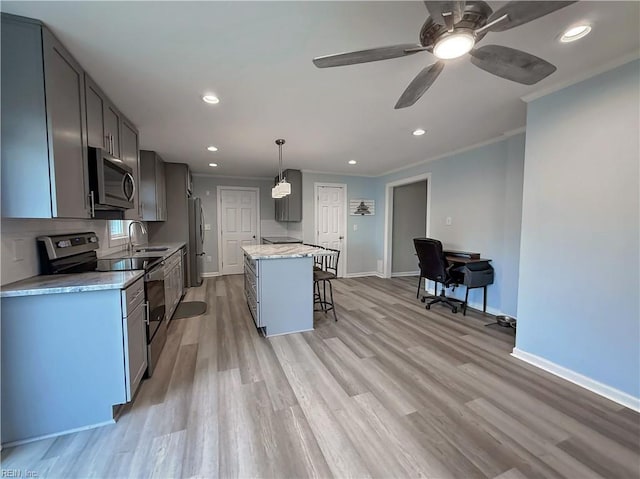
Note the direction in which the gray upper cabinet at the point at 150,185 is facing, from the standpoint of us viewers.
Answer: facing to the right of the viewer

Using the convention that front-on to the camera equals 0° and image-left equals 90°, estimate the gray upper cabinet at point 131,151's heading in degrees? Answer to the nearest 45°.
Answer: approximately 270°

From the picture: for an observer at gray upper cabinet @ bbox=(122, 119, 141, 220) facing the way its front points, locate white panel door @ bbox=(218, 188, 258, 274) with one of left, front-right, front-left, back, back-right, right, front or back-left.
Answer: front-left

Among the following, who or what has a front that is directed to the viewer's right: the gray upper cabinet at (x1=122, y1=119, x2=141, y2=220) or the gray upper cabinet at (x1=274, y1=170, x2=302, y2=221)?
the gray upper cabinet at (x1=122, y1=119, x2=141, y2=220)

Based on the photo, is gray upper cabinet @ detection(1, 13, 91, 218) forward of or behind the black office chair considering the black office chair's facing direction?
behind

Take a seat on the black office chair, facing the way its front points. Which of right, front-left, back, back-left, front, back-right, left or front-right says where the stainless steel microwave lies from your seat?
back

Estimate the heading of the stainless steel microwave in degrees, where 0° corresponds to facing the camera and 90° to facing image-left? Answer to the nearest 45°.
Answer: approximately 315°

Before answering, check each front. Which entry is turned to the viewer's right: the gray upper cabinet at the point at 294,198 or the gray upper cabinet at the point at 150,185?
the gray upper cabinet at the point at 150,185

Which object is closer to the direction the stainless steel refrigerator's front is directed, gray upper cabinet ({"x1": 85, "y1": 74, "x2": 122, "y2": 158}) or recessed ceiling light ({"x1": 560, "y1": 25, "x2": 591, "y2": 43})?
the recessed ceiling light

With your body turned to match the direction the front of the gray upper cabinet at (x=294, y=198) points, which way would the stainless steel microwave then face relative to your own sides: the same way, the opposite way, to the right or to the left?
to the left

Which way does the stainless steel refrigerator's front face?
to the viewer's right
